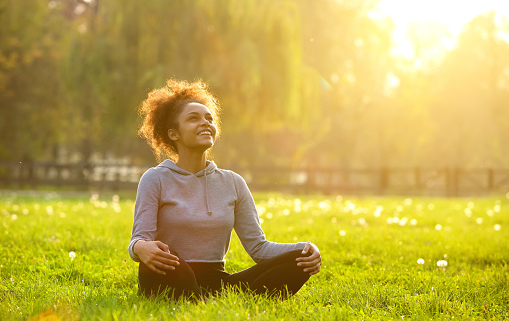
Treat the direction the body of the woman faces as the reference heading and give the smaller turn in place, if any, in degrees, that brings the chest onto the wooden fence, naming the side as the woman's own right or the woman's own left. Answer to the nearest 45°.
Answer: approximately 135° to the woman's own left

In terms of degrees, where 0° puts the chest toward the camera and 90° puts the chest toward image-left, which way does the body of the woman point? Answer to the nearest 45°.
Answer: approximately 315°
